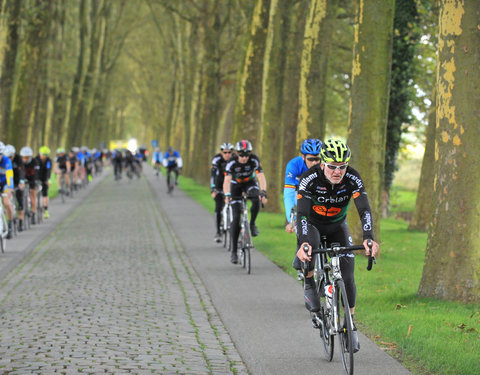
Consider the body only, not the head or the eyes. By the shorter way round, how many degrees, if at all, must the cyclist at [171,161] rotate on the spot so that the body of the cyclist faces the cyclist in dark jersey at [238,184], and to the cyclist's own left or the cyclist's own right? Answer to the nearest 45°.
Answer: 0° — they already face them

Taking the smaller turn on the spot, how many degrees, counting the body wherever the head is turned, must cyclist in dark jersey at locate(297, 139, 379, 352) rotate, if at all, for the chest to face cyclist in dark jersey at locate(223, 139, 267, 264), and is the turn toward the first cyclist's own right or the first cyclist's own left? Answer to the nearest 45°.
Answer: approximately 180°

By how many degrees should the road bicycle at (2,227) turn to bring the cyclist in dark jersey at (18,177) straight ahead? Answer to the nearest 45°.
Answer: approximately 180°

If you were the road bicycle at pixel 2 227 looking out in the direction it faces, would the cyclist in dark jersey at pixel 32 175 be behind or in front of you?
behind

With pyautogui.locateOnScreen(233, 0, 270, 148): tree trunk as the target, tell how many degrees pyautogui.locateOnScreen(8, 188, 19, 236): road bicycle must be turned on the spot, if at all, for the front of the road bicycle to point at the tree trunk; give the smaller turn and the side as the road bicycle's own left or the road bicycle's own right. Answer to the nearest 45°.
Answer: approximately 135° to the road bicycle's own left

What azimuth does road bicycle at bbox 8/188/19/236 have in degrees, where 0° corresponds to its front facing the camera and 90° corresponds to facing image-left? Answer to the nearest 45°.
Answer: approximately 0°

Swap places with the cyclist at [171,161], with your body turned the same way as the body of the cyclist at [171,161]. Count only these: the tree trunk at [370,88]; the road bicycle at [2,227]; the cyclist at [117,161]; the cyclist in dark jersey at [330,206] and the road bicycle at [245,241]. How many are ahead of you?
4

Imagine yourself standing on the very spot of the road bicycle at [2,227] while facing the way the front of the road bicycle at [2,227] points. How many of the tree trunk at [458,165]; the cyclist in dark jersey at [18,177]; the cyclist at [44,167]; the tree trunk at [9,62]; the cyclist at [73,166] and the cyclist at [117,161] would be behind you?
5

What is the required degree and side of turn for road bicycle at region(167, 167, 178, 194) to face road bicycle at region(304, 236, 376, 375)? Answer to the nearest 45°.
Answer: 0° — it already faces it

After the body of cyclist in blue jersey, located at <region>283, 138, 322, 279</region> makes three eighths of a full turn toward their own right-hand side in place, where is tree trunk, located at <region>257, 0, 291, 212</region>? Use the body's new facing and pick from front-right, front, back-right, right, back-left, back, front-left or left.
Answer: front-right
